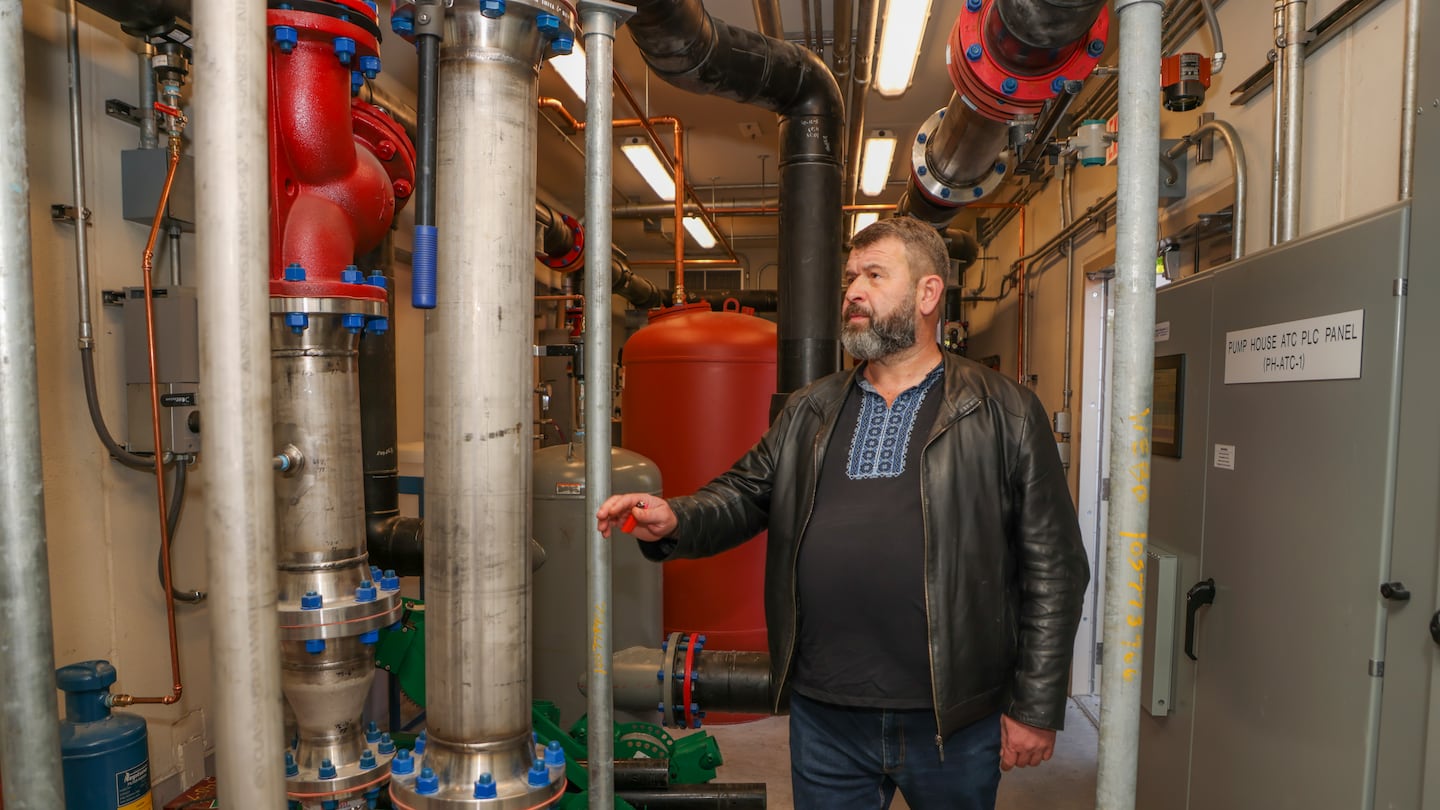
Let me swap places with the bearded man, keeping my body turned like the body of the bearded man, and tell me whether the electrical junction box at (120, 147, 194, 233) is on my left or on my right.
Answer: on my right

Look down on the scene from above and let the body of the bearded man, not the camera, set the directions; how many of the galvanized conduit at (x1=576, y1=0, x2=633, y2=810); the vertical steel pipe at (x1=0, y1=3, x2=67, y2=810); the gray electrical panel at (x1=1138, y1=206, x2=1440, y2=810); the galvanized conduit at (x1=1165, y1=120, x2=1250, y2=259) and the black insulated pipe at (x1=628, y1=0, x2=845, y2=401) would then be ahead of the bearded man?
2

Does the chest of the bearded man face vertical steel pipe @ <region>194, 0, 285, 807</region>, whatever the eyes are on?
yes

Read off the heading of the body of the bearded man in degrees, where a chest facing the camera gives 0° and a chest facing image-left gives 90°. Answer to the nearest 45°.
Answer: approximately 45°

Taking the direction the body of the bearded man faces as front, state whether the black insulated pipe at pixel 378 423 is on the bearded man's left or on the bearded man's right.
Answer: on the bearded man's right

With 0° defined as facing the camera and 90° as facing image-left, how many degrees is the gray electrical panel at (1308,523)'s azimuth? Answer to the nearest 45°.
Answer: approximately 45°
